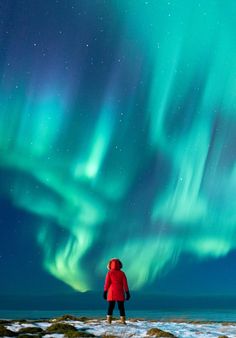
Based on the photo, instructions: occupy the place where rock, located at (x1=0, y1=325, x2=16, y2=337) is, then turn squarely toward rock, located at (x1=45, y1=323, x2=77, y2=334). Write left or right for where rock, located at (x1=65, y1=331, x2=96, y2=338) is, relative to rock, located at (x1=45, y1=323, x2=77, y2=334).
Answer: right

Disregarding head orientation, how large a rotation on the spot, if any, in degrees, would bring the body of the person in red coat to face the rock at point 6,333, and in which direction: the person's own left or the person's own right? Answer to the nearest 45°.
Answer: approximately 135° to the person's own left

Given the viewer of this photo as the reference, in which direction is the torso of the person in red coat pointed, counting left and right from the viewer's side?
facing away from the viewer

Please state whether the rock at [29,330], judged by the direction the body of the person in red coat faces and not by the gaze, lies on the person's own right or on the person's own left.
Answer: on the person's own left

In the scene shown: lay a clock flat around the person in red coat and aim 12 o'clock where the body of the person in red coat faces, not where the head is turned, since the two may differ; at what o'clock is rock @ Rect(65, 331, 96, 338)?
The rock is roughly at 7 o'clock from the person in red coat.

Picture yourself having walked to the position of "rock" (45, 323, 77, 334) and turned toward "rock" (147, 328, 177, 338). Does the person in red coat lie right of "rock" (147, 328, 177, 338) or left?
left

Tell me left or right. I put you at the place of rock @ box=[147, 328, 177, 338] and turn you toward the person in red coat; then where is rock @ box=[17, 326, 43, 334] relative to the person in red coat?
left

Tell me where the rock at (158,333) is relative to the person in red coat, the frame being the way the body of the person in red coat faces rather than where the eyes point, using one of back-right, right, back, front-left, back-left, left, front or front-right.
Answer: back-right

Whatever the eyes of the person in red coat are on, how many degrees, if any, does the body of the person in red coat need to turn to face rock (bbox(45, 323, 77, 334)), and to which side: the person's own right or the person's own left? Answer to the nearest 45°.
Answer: approximately 135° to the person's own left
